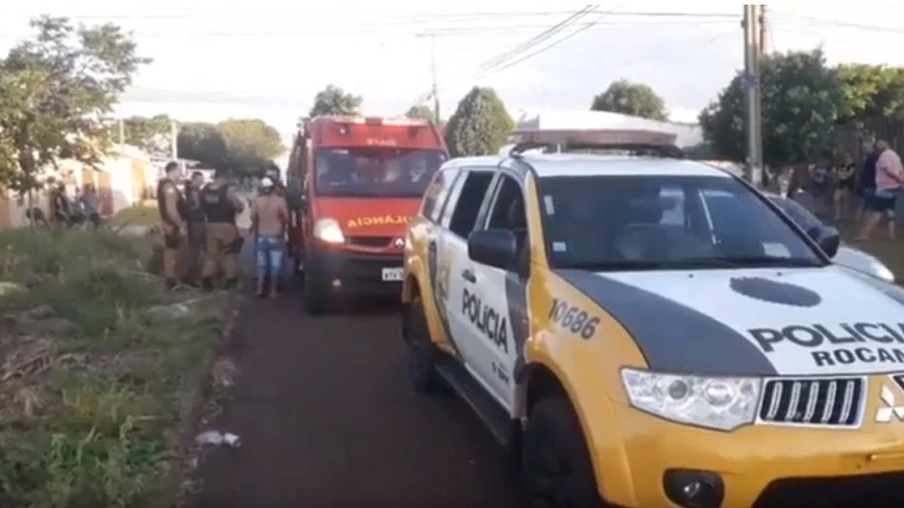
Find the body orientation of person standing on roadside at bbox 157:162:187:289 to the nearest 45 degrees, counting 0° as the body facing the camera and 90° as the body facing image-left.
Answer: approximately 270°

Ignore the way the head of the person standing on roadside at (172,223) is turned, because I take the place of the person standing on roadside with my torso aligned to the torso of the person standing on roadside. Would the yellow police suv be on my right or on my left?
on my right

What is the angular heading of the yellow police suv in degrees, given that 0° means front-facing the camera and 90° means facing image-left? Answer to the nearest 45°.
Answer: approximately 315°

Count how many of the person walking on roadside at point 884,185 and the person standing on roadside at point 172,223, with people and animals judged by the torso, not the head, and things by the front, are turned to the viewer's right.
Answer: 1

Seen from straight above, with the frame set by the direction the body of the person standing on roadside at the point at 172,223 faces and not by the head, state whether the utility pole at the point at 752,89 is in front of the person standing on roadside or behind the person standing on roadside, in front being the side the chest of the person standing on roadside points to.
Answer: in front

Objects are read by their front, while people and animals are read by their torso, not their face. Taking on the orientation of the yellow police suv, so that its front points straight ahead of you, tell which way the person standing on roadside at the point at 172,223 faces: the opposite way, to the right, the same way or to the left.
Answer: to the left

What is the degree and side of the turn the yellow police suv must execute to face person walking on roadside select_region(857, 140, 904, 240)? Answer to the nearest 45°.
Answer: approximately 135° to its left
